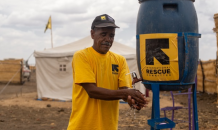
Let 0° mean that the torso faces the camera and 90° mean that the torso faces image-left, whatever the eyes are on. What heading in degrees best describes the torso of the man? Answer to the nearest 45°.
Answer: approximately 315°

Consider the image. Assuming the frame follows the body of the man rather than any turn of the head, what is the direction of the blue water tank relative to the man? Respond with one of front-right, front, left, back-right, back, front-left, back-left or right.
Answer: left

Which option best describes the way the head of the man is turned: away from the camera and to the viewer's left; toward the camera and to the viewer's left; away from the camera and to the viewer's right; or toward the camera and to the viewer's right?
toward the camera and to the viewer's right
